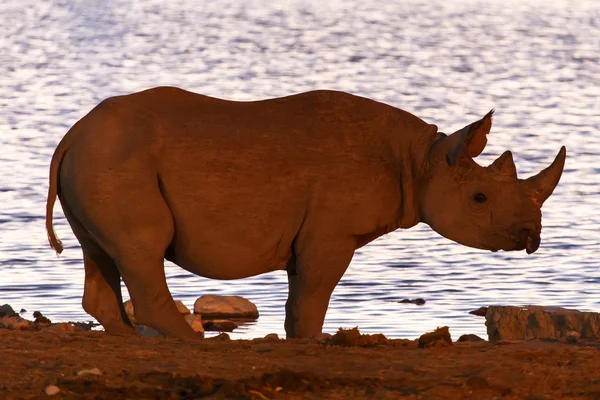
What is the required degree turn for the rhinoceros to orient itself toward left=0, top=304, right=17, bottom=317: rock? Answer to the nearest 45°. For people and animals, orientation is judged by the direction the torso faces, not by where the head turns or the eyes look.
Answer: approximately 135° to its left

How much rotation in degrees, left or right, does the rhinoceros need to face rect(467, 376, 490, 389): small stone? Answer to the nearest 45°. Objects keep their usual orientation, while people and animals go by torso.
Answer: approximately 45° to its right

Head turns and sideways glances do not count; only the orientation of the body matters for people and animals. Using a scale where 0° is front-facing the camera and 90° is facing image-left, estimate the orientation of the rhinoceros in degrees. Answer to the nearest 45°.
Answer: approximately 270°

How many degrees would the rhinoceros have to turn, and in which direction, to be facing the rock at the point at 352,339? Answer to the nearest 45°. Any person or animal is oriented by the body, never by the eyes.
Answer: approximately 45° to its right

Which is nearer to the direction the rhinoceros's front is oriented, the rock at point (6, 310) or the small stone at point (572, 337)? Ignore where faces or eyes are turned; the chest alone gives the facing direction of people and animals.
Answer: the small stone

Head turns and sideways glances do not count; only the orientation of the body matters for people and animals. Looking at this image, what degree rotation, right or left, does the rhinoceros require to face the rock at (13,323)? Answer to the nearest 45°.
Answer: approximately 180°
